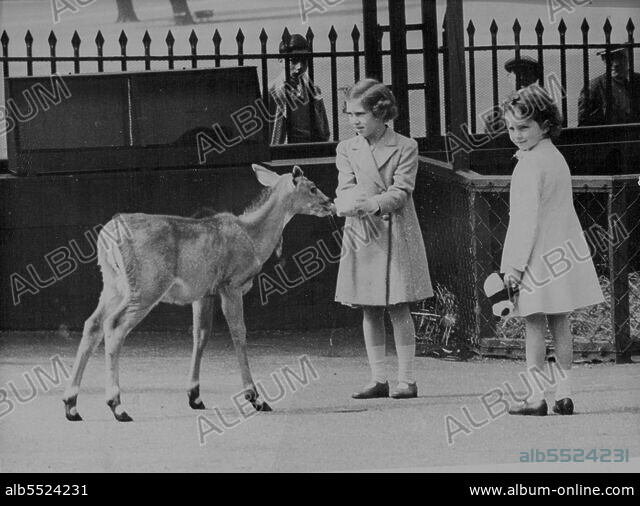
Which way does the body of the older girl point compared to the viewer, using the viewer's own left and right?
facing the viewer and to the left of the viewer

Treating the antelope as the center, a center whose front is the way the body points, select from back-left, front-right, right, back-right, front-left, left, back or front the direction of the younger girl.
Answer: front

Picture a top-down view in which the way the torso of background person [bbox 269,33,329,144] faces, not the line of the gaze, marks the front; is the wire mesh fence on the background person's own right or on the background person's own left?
on the background person's own left

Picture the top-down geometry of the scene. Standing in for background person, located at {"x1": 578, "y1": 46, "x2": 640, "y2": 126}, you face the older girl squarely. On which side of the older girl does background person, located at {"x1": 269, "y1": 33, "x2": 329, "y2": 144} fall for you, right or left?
right

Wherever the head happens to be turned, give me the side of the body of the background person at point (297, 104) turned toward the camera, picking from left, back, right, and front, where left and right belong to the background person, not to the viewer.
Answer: front

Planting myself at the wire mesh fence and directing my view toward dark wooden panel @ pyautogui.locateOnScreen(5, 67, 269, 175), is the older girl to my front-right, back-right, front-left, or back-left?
front-left

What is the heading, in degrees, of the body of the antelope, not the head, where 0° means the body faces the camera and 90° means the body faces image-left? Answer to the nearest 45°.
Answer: approximately 270°

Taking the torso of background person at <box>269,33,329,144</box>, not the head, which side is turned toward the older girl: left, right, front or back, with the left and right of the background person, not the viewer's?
front

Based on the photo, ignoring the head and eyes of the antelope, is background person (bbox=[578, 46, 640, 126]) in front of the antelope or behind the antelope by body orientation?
in front

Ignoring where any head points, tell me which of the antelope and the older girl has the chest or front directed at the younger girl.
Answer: the antelope

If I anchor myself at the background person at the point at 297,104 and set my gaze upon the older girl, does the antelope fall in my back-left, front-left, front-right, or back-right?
front-right

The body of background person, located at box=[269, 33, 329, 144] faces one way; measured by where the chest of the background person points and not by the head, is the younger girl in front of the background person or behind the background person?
in front

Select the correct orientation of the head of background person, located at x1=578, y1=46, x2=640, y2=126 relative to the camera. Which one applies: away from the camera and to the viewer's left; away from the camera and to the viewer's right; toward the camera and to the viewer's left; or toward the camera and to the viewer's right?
toward the camera and to the viewer's left

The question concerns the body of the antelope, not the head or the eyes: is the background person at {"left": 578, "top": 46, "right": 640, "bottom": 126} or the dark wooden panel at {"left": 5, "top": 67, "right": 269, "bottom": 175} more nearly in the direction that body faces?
the background person

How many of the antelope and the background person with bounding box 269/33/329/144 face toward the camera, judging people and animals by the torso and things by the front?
1
